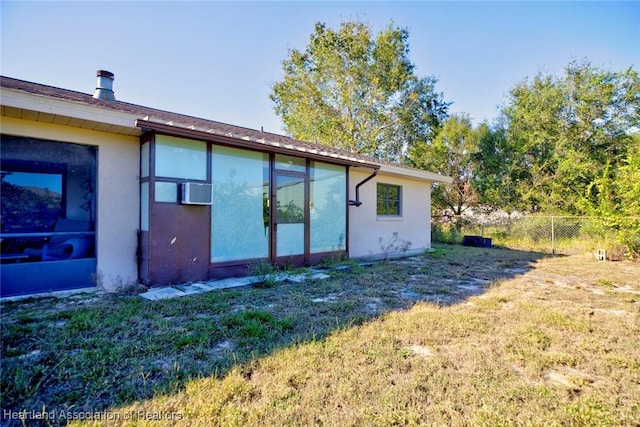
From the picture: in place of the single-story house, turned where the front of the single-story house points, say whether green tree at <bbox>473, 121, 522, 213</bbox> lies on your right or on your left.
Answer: on your left

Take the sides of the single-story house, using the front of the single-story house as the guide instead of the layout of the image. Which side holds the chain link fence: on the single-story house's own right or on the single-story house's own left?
on the single-story house's own left

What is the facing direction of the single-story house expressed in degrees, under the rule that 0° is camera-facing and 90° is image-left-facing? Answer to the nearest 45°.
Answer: approximately 315°

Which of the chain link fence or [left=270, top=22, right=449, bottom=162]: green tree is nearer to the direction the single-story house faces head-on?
the chain link fence

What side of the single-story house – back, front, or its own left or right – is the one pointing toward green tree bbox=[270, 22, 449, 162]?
left

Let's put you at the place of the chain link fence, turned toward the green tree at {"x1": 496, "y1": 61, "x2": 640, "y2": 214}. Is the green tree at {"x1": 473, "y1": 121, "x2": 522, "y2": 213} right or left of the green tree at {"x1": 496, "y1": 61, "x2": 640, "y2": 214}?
left
